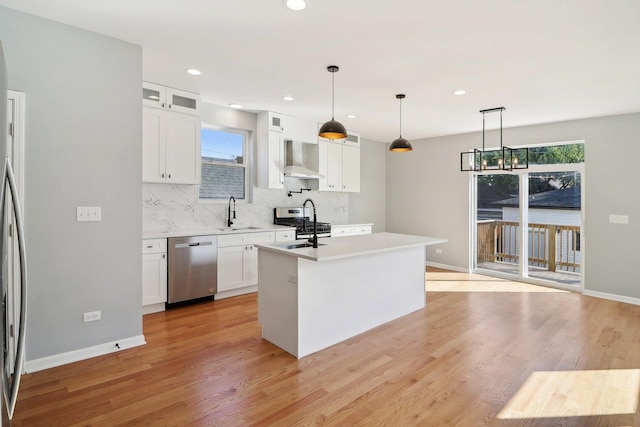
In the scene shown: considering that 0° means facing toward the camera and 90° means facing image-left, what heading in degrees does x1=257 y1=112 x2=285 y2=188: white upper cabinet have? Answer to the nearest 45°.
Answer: approximately 315°

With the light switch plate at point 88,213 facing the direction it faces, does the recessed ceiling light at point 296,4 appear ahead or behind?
ahead

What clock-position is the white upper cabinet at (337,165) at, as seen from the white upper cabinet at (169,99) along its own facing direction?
the white upper cabinet at (337,165) is roughly at 10 o'clock from the white upper cabinet at (169,99).

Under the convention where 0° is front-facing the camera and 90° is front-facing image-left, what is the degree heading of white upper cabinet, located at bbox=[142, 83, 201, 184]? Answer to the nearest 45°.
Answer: approximately 315°

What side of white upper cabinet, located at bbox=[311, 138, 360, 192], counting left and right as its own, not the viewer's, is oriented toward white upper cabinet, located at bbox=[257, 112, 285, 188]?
right

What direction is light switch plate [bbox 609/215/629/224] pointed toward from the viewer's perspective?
toward the camera

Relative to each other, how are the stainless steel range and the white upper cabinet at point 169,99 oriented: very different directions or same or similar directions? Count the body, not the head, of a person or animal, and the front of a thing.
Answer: same or similar directions

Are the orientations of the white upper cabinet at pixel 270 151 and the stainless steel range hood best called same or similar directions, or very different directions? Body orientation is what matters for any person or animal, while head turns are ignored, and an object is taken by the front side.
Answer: same or similar directions

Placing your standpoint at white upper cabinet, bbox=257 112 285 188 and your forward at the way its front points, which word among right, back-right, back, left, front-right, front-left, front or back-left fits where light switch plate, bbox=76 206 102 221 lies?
right

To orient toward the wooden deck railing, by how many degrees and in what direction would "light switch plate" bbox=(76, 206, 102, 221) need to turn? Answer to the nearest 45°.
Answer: approximately 90° to its left

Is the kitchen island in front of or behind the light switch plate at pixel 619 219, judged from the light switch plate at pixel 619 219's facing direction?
in front

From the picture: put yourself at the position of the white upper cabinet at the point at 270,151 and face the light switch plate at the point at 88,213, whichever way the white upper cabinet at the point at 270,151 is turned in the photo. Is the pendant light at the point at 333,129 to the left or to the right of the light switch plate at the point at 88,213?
left

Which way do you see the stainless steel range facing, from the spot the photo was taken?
facing the viewer and to the right of the viewer
